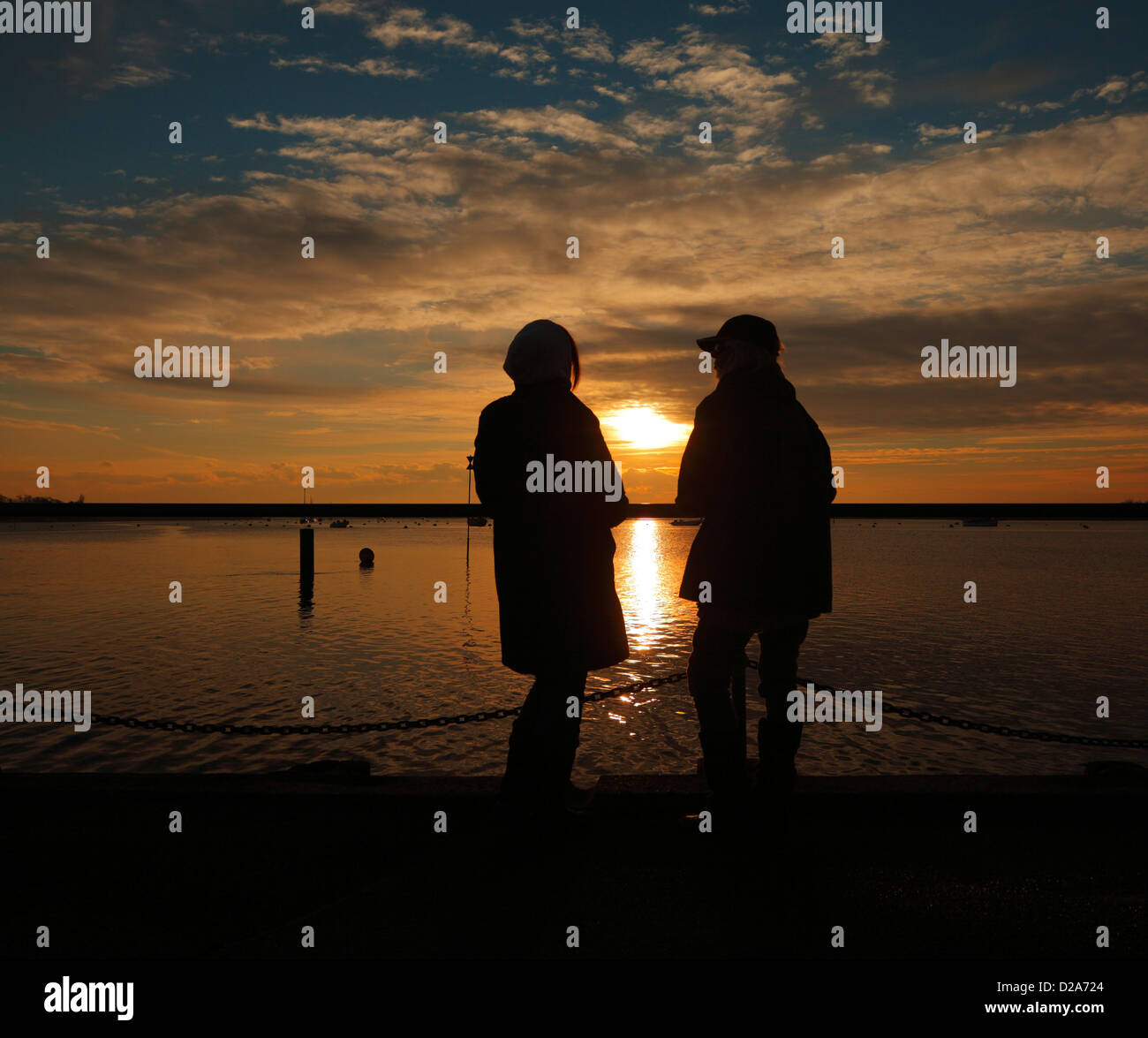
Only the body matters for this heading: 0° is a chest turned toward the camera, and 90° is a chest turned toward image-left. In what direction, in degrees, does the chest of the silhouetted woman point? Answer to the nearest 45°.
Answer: approximately 225°
